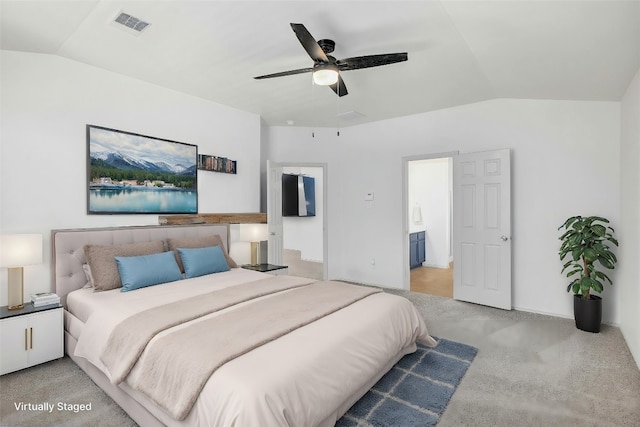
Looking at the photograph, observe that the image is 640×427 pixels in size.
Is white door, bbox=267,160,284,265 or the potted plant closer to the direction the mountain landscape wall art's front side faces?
the potted plant

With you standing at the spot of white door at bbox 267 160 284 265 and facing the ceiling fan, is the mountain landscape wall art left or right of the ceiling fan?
right

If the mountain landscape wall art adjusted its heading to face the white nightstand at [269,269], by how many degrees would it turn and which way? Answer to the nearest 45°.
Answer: approximately 45° to its left

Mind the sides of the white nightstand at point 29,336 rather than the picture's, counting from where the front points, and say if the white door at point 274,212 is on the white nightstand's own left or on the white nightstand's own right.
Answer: on the white nightstand's own left

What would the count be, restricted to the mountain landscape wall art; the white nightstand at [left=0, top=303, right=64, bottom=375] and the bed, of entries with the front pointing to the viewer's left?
0

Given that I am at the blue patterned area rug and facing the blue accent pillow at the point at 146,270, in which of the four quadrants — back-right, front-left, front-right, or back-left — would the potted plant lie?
back-right

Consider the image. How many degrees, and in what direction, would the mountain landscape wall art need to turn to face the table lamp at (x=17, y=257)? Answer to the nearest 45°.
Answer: approximately 90° to its right

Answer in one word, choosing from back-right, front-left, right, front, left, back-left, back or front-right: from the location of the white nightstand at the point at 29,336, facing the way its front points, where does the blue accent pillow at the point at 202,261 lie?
front-left

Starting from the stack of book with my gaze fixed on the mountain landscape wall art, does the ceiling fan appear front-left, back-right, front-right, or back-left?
front-right

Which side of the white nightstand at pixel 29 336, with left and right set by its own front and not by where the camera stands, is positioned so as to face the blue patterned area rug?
front

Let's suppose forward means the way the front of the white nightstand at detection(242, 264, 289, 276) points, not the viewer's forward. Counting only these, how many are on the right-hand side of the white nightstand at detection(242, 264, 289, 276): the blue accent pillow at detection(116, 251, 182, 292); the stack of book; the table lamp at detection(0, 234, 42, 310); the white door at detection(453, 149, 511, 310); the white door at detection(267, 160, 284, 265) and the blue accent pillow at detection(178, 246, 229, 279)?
4

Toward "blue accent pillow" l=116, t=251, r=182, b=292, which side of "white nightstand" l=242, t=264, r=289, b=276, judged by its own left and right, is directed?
right

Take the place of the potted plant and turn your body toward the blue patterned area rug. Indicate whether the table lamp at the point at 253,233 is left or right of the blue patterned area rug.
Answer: right

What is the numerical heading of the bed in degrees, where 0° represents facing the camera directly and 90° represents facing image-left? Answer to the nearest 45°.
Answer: approximately 315°

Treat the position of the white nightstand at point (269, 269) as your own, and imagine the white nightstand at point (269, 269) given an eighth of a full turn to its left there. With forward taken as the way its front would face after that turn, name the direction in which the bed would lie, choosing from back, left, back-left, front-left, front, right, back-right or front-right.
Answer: right

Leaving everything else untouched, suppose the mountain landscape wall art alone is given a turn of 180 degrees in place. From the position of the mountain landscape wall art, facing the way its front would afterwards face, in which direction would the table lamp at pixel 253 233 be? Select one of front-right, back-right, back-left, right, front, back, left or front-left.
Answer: back-right
